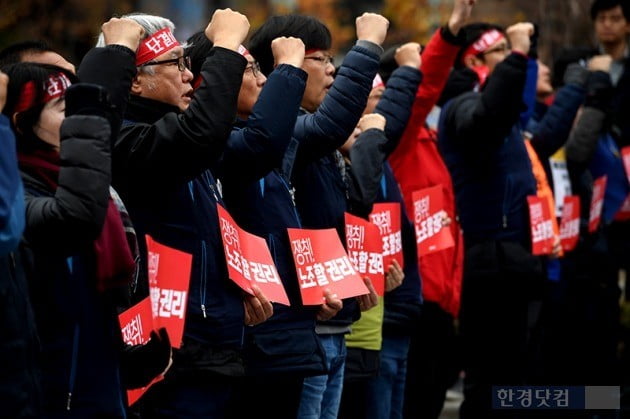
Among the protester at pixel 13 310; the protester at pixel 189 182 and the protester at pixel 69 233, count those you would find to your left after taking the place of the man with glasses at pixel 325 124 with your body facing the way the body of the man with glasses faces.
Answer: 0

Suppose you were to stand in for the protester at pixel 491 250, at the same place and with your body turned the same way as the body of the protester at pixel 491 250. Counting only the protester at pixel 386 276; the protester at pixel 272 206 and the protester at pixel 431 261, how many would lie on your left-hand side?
0

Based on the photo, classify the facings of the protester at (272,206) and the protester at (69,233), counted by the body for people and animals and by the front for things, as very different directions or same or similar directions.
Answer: same or similar directions
